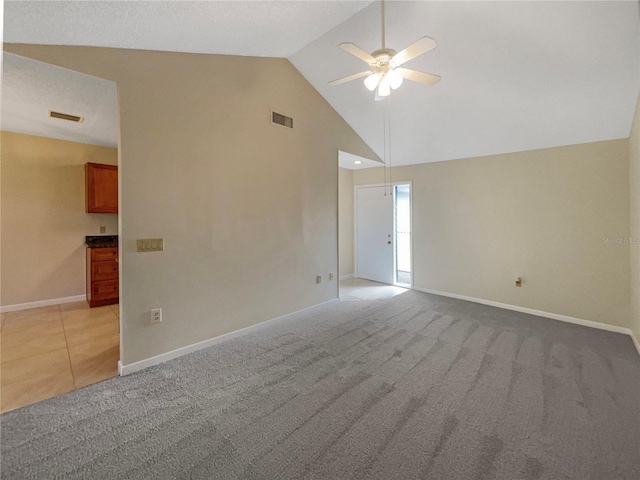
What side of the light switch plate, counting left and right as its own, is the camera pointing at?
front

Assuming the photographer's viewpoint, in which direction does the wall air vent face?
facing the viewer and to the right of the viewer

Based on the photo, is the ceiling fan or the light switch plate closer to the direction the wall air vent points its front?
the ceiling fan

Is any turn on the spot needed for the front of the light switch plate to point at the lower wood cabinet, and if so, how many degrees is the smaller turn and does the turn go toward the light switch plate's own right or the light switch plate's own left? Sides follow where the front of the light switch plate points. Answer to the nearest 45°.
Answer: approximately 180°

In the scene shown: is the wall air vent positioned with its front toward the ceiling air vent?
no

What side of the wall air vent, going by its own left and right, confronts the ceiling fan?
front

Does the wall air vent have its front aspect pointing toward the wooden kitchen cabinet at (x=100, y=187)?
no

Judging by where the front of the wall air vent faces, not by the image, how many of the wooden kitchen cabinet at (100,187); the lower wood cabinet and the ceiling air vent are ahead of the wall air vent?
0

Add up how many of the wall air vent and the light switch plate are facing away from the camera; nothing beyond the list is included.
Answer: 0

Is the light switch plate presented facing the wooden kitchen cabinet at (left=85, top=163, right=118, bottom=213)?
no

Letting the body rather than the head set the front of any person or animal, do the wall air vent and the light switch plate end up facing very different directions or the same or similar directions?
same or similar directions
